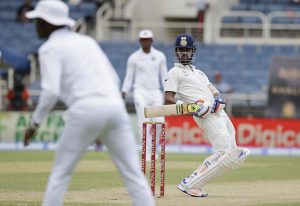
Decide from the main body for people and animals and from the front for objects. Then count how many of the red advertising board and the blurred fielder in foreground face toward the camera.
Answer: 1

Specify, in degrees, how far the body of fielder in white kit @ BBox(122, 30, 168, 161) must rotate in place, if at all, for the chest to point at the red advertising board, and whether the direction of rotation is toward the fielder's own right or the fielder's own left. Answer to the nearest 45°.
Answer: approximately 135° to the fielder's own left

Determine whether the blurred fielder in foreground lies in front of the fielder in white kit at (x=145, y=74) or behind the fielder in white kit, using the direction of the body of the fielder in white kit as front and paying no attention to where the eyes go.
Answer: in front

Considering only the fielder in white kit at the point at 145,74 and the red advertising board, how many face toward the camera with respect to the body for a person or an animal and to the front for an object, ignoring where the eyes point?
2

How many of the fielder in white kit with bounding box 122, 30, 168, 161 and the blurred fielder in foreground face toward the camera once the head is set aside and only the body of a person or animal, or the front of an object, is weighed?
1

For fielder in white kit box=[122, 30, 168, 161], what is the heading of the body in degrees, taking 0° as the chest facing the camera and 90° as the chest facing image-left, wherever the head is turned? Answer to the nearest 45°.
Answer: approximately 0°

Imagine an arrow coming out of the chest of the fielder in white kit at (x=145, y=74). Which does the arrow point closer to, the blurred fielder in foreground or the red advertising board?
the blurred fielder in foreground

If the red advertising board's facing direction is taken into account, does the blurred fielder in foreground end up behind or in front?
in front

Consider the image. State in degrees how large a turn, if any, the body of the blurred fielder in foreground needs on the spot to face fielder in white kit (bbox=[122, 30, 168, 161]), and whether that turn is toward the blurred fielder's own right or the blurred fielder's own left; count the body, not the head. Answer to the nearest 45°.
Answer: approximately 45° to the blurred fielder's own right
